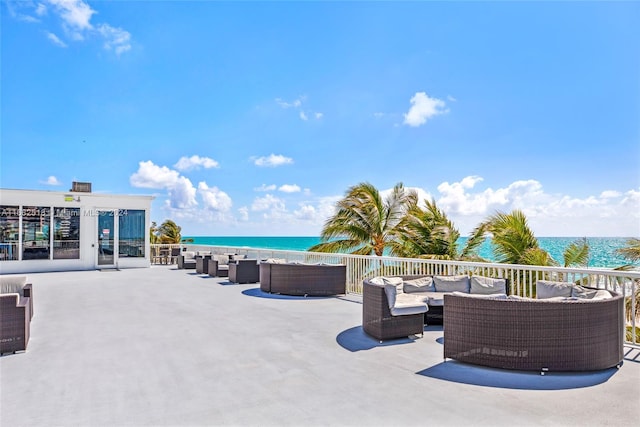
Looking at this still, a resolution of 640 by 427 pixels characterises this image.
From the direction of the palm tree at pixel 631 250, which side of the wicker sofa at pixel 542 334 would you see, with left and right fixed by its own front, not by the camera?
front

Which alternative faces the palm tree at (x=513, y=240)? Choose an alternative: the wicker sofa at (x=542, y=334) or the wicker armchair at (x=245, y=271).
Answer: the wicker sofa

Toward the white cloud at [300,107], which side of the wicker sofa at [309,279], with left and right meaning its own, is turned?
front

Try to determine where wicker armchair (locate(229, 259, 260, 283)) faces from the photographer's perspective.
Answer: facing away from the viewer

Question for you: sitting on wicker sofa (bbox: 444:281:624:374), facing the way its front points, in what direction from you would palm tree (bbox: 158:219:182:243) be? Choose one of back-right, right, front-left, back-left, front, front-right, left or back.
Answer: front-left

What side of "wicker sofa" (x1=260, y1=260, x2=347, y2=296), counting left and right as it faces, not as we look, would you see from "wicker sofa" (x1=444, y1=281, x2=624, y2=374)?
back

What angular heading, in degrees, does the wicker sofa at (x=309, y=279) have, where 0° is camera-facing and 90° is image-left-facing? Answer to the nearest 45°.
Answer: approximately 180°

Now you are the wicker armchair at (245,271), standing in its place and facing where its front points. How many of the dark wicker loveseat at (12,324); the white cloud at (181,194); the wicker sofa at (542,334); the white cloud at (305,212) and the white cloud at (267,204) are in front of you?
3

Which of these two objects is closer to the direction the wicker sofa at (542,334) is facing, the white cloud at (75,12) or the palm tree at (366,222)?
the palm tree

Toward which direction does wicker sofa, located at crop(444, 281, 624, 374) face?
away from the camera

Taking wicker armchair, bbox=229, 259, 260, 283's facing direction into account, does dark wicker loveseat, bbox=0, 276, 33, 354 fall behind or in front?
behind
